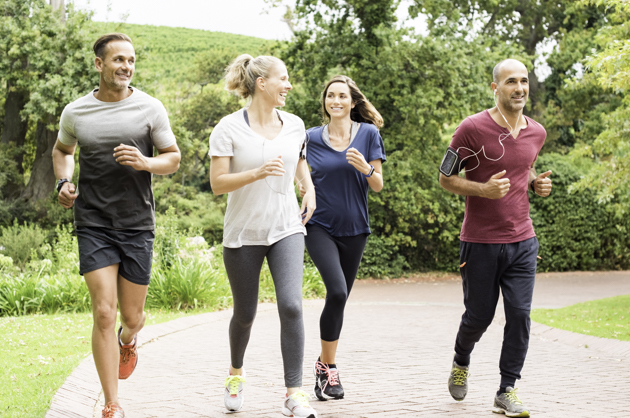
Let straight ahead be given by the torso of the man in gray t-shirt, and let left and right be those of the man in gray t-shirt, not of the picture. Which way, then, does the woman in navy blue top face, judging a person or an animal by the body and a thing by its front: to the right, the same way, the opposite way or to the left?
the same way

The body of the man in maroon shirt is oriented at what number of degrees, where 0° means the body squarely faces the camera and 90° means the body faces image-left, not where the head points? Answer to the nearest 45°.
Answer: approximately 315°

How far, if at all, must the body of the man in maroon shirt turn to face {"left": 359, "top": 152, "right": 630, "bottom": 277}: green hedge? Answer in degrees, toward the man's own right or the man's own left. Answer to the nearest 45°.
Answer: approximately 135° to the man's own left

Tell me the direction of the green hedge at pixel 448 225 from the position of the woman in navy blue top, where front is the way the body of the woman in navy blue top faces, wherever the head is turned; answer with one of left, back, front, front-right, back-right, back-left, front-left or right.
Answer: back

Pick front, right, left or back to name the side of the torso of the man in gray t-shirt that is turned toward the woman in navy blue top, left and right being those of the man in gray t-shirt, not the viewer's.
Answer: left

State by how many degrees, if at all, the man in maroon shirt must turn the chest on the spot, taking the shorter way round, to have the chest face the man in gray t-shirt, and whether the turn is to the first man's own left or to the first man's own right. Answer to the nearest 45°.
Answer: approximately 90° to the first man's own right

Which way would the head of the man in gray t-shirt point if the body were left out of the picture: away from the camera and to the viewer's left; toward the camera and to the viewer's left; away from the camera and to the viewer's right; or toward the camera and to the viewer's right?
toward the camera and to the viewer's right

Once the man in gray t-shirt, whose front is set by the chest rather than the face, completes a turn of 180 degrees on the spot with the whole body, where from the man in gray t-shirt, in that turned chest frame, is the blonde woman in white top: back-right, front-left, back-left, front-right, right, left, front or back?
right

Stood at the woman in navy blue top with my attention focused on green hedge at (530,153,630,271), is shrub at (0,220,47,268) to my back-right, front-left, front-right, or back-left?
front-left

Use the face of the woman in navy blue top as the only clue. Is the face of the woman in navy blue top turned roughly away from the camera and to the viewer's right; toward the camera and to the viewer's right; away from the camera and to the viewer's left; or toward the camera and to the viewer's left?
toward the camera and to the viewer's left

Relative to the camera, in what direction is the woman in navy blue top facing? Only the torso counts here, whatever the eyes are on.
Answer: toward the camera

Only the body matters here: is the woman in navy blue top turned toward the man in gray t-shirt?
no

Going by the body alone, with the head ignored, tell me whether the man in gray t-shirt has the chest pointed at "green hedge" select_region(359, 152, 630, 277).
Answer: no

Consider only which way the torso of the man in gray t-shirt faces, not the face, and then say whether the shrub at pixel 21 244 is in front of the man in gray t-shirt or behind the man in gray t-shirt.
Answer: behind

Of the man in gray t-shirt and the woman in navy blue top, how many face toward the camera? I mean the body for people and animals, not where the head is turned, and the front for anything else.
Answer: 2

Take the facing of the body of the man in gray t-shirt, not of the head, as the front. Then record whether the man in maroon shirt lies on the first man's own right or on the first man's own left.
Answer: on the first man's own left

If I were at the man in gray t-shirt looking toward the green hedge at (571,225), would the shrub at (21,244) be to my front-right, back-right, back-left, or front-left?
front-left
